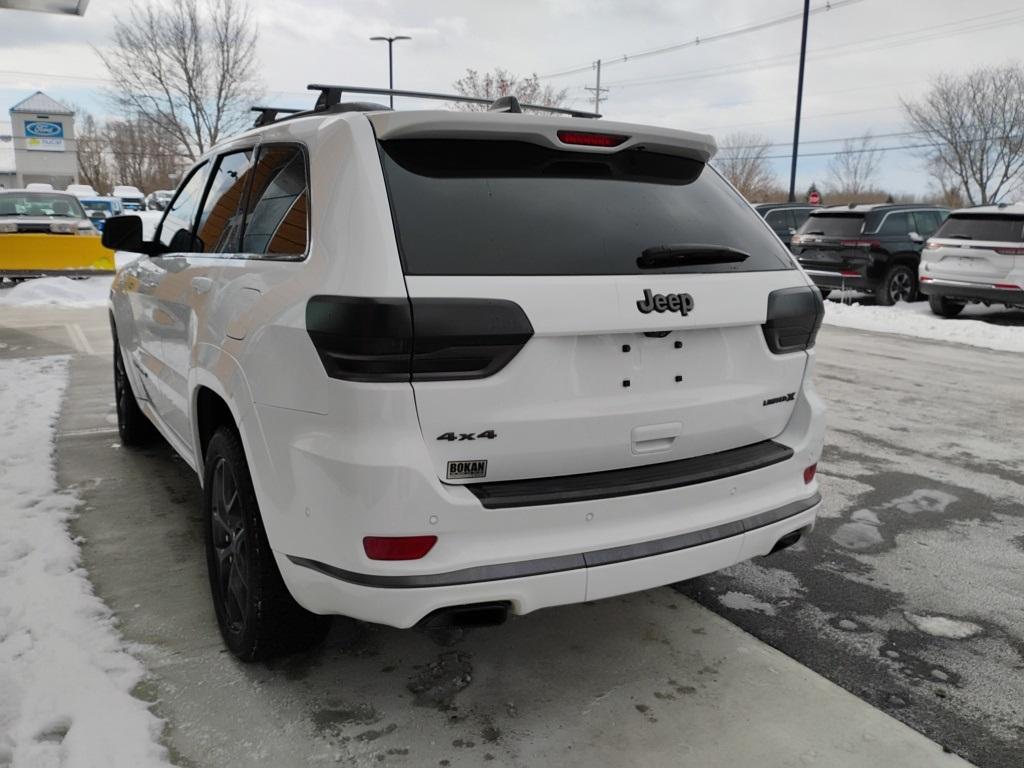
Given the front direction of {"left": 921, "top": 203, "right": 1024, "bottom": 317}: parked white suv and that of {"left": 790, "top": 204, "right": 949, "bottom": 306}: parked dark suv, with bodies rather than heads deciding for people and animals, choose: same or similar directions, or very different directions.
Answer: same or similar directions

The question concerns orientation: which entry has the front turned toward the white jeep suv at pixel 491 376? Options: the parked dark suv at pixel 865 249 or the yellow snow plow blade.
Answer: the yellow snow plow blade

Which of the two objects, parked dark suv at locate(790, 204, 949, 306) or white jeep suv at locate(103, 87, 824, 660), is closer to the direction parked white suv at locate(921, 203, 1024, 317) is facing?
the parked dark suv

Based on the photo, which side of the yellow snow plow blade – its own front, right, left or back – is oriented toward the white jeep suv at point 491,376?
front

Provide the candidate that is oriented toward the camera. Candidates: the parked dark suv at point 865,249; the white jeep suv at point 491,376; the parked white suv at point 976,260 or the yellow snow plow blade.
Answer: the yellow snow plow blade

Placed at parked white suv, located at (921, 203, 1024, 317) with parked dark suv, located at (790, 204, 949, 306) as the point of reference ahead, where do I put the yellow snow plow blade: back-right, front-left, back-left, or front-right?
front-left

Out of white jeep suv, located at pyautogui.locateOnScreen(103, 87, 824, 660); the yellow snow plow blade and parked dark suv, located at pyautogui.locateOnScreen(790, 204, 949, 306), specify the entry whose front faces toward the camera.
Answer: the yellow snow plow blade

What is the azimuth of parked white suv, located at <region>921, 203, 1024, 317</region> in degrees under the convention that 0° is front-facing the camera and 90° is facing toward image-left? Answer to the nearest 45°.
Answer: approximately 225°

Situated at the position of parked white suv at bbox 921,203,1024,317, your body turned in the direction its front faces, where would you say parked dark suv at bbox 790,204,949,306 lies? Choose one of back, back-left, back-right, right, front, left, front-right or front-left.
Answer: left

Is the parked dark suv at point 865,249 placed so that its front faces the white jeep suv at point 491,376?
no

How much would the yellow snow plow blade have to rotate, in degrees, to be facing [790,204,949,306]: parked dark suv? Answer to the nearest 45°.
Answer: approximately 45° to its left

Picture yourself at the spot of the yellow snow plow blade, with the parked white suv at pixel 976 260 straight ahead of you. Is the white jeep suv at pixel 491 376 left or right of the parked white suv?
right

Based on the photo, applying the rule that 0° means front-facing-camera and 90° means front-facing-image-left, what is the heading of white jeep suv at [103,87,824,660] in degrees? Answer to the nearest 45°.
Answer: approximately 135°

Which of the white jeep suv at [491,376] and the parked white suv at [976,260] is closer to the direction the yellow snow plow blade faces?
the white jeep suv

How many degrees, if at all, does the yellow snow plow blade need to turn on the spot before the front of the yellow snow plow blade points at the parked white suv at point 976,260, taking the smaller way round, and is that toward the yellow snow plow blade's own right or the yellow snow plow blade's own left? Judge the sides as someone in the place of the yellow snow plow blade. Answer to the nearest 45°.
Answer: approximately 45° to the yellow snow plow blade's own left

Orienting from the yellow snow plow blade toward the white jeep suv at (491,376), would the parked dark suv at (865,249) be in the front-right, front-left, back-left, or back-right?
front-left

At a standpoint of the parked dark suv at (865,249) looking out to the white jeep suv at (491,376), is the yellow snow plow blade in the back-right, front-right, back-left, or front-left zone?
front-right

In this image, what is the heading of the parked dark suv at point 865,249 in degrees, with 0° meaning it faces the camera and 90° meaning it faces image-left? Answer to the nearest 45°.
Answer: approximately 225°

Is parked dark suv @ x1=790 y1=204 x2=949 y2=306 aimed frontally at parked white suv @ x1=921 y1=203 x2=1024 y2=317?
no

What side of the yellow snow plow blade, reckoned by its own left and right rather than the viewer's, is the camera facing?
front

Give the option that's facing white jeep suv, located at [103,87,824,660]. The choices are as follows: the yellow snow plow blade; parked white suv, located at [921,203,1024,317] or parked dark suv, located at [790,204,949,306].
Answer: the yellow snow plow blade
